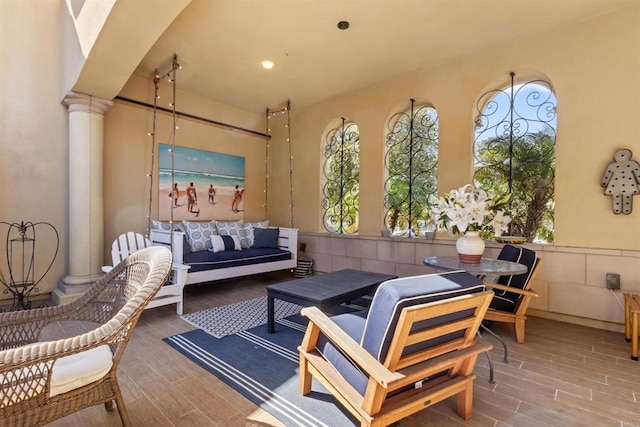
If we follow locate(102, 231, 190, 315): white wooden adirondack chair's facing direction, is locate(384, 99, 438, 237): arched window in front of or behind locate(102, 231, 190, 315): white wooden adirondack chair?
in front

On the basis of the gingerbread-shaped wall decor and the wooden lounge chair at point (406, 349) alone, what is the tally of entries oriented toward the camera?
1

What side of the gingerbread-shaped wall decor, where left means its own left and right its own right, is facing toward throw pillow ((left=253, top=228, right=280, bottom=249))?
right

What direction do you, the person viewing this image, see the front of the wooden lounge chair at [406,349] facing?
facing away from the viewer and to the left of the viewer

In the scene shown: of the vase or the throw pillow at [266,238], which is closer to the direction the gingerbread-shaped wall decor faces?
the vase

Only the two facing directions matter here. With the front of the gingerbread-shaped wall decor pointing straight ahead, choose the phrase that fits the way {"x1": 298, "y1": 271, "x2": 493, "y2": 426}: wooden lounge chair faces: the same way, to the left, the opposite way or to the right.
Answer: to the right

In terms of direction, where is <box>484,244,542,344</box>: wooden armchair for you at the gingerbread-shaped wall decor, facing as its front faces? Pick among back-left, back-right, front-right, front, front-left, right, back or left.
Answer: front-right

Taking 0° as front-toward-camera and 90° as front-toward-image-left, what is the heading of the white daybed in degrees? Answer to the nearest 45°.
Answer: approximately 315°

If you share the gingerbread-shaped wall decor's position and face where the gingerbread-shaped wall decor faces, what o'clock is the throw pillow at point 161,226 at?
The throw pillow is roughly at 2 o'clock from the gingerbread-shaped wall decor.

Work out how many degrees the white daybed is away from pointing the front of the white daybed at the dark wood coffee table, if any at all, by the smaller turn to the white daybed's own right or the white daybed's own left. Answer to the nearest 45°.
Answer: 0° — it already faces it

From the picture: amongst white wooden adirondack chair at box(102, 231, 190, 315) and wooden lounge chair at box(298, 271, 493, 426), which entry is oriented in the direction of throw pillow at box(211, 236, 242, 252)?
the wooden lounge chair

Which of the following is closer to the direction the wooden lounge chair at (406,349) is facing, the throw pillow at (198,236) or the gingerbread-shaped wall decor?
the throw pillow
